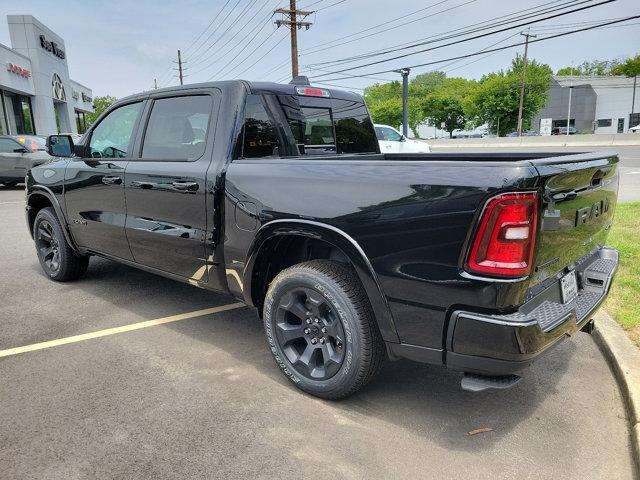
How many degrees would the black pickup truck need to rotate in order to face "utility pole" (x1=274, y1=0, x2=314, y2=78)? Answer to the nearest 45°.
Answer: approximately 45° to its right

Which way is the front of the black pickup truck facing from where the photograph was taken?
facing away from the viewer and to the left of the viewer

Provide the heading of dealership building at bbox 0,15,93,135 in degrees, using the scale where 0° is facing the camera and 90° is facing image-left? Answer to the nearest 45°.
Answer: approximately 315°

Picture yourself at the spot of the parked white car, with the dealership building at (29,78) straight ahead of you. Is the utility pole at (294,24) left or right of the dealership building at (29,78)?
right

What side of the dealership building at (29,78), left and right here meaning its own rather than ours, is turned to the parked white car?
front

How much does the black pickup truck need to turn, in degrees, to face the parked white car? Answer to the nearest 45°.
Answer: approximately 45° to its right

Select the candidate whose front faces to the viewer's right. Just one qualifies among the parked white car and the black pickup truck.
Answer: the parked white car

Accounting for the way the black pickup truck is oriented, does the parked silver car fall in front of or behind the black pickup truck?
in front

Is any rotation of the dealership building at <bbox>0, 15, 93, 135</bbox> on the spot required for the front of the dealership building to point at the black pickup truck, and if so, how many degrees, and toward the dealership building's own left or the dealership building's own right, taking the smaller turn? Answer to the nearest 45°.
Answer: approximately 45° to the dealership building's own right

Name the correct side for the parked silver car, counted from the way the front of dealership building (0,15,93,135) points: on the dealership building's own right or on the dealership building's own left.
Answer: on the dealership building's own right

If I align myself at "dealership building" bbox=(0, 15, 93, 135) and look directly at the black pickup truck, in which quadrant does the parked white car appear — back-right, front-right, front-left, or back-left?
front-left

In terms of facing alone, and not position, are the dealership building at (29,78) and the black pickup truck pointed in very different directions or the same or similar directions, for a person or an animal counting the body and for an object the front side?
very different directions

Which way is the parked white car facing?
to the viewer's right
